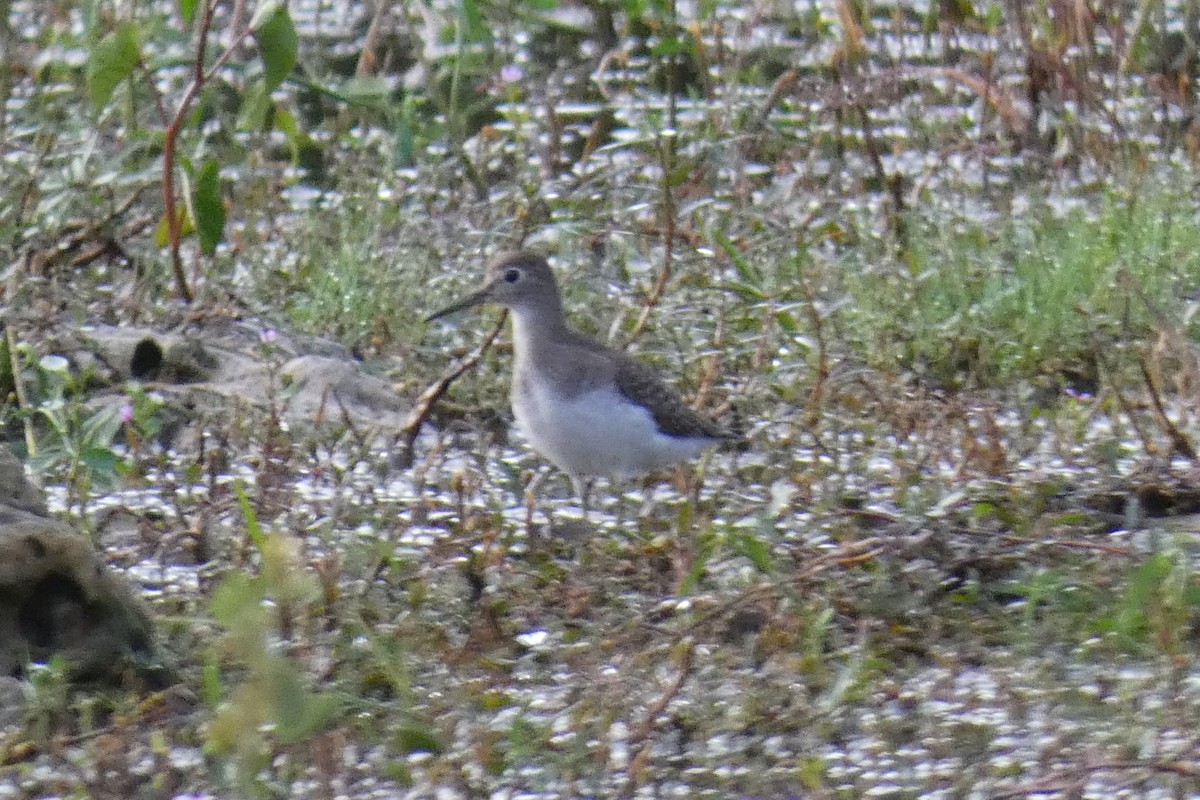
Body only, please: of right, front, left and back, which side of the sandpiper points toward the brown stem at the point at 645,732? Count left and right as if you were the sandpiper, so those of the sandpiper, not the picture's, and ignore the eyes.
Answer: left

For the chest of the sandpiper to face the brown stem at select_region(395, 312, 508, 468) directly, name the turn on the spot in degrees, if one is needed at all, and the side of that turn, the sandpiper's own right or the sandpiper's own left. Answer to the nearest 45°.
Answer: approximately 45° to the sandpiper's own right

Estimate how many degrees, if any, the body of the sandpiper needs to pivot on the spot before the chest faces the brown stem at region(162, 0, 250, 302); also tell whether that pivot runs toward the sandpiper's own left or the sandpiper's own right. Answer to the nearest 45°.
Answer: approximately 45° to the sandpiper's own right

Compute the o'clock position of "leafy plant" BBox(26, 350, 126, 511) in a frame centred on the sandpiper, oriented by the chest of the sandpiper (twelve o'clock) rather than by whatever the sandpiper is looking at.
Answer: The leafy plant is roughly at 11 o'clock from the sandpiper.

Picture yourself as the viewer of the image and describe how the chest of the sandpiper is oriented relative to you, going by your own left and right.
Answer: facing to the left of the viewer

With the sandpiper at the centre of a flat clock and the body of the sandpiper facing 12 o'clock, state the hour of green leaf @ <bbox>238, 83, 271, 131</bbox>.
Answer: The green leaf is roughly at 1 o'clock from the sandpiper.

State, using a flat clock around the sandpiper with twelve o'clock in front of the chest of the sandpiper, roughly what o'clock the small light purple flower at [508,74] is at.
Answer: The small light purple flower is roughly at 3 o'clock from the sandpiper.
